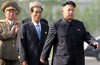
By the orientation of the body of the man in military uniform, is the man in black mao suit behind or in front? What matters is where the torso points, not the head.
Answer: in front

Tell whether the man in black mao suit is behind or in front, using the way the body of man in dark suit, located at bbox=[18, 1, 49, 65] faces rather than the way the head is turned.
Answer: in front

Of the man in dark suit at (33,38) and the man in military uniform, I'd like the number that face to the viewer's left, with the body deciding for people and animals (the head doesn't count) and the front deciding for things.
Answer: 0

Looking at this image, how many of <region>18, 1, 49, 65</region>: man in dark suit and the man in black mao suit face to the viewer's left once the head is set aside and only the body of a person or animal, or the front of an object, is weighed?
0

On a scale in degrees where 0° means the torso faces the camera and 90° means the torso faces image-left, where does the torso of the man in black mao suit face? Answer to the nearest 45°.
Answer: approximately 315°

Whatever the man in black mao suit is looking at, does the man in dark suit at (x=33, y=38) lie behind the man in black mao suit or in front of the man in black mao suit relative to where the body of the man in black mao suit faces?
behind
